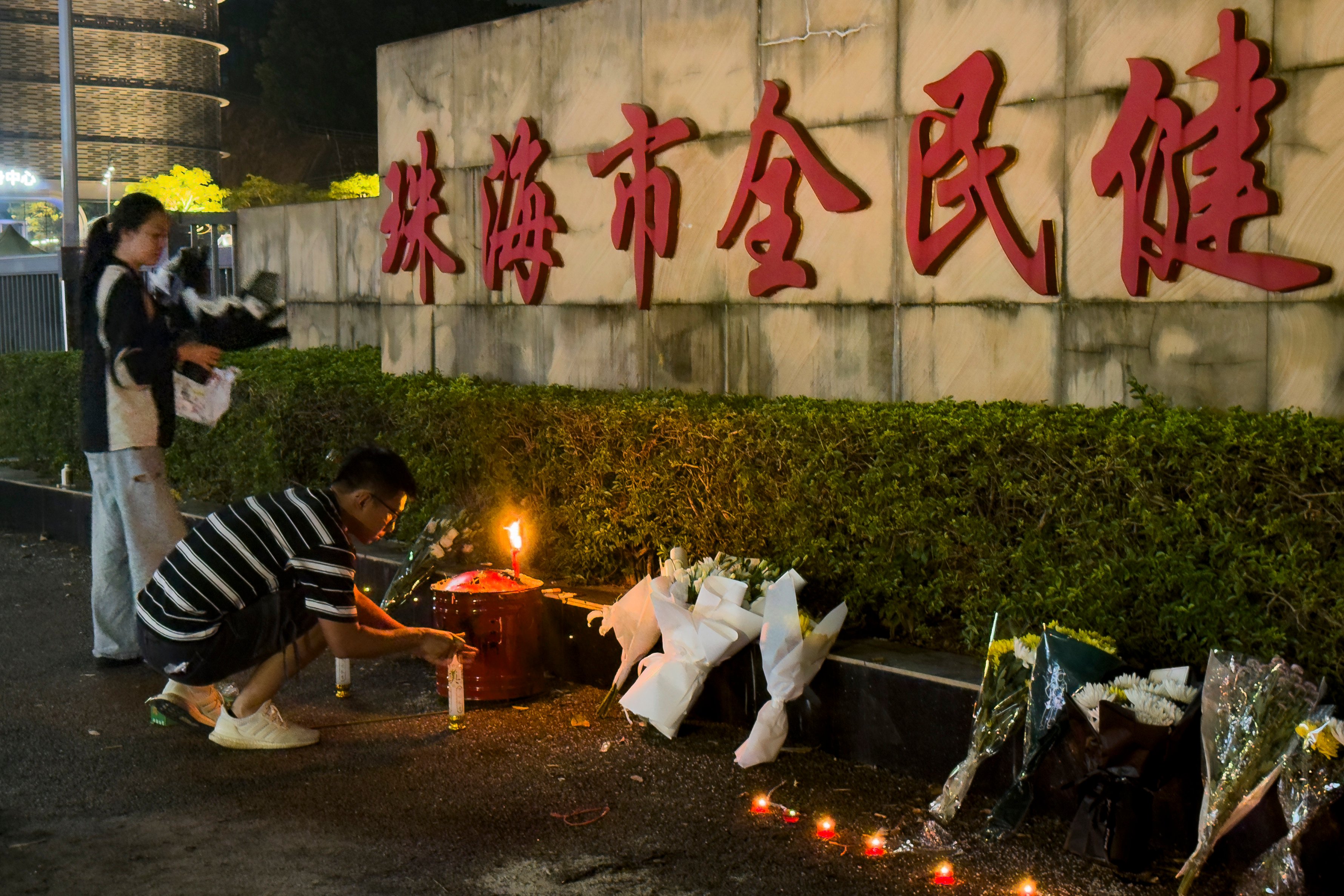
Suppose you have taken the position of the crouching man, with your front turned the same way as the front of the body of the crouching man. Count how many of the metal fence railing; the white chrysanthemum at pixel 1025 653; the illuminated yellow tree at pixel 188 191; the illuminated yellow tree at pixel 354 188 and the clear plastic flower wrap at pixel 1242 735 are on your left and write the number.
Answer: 3

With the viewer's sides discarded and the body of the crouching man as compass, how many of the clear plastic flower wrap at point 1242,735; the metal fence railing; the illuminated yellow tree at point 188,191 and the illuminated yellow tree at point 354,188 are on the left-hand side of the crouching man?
3

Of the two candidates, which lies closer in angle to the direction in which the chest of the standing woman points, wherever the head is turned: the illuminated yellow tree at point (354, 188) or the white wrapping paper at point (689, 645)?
the white wrapping paper

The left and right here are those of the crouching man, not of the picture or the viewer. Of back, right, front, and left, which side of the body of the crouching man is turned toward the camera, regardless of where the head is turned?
right

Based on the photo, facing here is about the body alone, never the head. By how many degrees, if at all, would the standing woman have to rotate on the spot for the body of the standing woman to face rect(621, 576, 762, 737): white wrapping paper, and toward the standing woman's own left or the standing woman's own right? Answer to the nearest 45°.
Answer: approximately 45° to the standing woman's own right

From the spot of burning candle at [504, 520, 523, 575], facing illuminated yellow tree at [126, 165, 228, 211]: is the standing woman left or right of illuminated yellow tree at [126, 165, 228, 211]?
left

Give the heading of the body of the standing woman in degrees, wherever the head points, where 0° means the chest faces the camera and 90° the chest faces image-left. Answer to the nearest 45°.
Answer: approximately 270°

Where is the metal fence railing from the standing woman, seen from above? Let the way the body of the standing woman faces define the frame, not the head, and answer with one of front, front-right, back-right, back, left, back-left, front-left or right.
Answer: left

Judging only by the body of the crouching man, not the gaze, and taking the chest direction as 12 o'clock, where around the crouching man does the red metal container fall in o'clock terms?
The red metal container is roughly at 11 o'clock from the crouching man.

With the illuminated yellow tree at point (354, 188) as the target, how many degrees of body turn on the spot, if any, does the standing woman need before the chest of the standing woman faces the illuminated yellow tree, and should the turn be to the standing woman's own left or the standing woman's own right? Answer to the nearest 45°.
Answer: approximately 90° to the standing woman's own left

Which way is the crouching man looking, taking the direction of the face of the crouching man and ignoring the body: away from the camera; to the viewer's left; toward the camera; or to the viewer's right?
to the viewer's right

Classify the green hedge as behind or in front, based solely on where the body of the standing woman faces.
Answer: in front

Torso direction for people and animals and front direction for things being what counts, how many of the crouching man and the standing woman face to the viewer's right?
2

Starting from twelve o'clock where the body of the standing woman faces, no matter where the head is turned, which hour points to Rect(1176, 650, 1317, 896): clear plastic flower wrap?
The clear plastic flower wrap is roughly at 2 o'clock from the standing woman.

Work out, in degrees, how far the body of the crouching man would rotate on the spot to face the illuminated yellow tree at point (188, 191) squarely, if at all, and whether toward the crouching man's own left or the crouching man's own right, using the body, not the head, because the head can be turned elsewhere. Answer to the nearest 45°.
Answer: approximately 90° to the crouching man's own left
